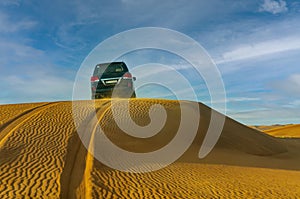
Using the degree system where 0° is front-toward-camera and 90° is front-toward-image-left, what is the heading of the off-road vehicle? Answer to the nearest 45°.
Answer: approximately 180°
